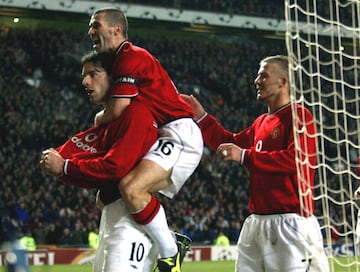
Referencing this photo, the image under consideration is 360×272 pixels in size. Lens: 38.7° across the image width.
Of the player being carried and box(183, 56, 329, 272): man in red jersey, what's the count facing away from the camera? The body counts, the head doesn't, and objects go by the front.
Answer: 0

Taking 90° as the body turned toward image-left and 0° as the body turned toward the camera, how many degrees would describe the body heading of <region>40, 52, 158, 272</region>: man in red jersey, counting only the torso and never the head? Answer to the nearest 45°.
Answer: approximately 45°

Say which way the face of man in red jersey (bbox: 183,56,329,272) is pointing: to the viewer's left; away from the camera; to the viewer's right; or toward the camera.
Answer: to the viewer's left

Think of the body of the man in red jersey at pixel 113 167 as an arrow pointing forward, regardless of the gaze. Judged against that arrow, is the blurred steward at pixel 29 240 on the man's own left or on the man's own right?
on the man's own right

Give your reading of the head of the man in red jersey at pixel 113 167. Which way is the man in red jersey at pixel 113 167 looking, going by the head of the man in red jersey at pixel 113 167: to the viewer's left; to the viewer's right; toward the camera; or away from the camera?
to the viewer's left

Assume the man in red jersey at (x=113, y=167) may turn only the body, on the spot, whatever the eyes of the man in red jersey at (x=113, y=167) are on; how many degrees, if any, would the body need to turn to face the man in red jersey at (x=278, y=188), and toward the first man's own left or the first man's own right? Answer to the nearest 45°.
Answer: approximately 135° to the first man's own left
